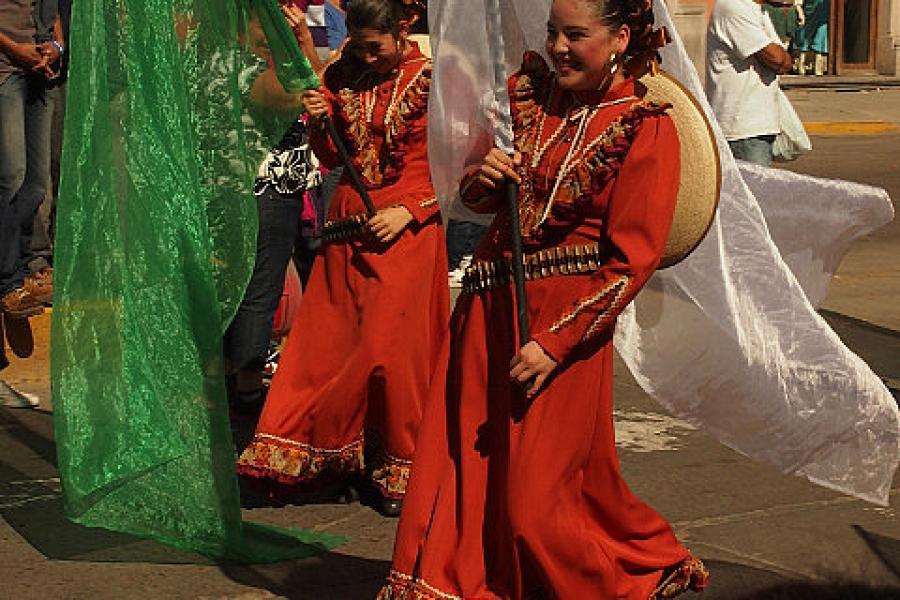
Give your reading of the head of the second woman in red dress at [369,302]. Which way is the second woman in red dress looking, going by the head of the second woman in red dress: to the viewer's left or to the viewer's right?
to the viewer's left

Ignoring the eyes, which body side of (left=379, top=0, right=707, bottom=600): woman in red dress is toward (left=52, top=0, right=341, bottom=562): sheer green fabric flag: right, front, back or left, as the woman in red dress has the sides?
right

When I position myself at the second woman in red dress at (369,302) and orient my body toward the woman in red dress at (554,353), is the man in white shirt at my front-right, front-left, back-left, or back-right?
back-left

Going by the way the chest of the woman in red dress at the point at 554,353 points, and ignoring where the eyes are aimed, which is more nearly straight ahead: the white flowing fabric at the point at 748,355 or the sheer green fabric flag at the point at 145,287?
the sheer green fabric flag

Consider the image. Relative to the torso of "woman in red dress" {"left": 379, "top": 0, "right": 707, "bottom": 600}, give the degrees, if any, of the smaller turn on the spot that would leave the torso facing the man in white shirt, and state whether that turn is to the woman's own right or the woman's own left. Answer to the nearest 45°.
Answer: approximately 135° to the woman's own right

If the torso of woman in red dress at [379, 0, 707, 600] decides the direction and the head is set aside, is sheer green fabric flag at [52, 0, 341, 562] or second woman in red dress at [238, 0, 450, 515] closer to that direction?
the sheer green fabric flag

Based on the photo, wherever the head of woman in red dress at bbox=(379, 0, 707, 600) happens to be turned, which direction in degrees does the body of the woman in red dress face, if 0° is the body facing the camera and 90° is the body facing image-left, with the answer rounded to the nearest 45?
approximately 45°

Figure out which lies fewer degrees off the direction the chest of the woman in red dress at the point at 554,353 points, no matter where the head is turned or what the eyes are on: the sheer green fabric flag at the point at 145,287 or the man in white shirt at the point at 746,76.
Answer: the sheer green fabric flag

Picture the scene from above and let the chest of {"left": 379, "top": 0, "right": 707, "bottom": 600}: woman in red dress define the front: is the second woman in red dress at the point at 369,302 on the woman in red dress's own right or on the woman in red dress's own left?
on the woman in red dress's own right
